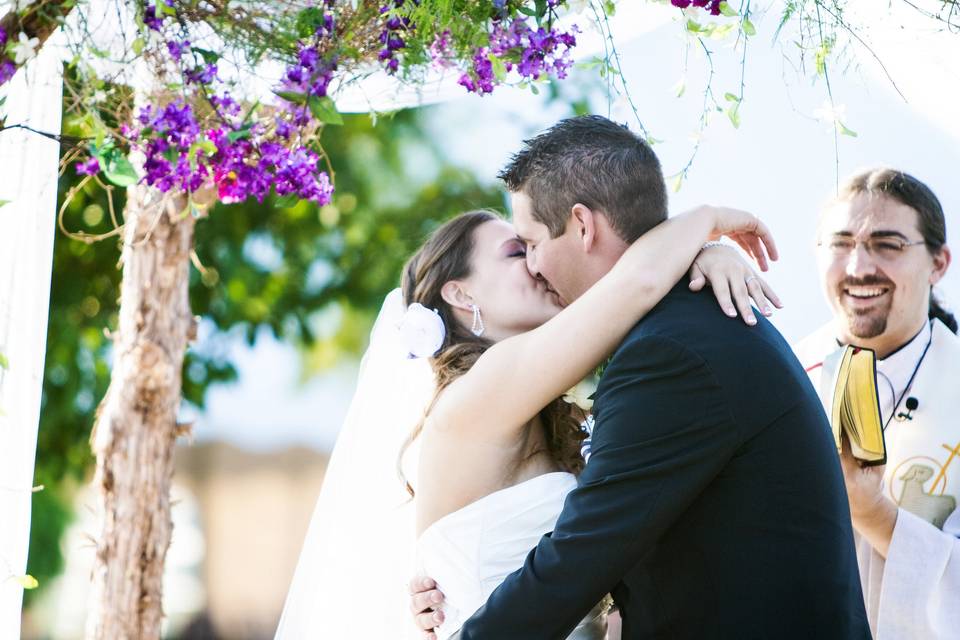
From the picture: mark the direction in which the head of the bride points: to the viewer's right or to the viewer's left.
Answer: to the viewer's right

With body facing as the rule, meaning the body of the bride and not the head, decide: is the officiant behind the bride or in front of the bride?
in front

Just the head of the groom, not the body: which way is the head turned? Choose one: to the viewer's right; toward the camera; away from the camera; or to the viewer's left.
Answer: to the viewer's left

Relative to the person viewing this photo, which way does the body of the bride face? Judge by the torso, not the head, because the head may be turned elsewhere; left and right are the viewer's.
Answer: facing to the right of the viewer

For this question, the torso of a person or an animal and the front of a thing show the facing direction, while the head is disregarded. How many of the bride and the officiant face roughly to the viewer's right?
1

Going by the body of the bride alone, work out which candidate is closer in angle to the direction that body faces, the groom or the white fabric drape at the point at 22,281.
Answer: the groom

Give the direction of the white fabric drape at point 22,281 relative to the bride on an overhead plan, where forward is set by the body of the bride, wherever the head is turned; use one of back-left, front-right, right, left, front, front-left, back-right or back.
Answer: back

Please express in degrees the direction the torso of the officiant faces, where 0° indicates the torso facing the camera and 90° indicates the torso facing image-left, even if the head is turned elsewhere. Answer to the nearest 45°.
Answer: approximately 45°
